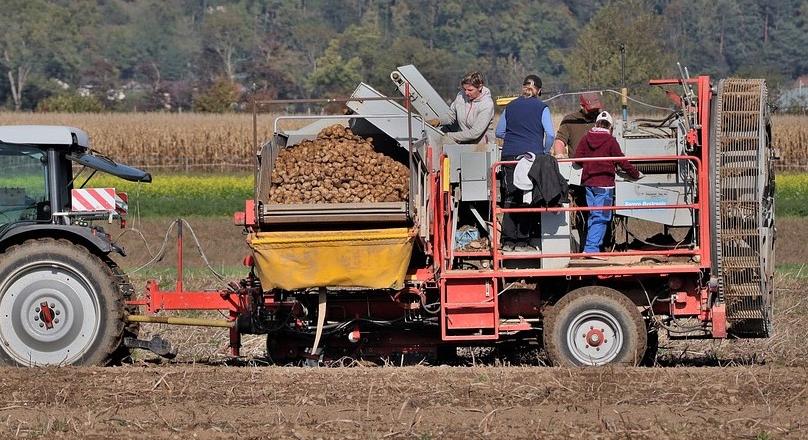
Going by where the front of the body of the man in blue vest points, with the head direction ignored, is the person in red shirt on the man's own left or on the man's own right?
on the man's own right

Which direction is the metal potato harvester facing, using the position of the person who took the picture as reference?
facing to the left of the viewer

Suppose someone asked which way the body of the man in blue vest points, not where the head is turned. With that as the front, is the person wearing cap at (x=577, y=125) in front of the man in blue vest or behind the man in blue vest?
in front

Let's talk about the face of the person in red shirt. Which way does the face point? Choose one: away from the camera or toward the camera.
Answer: away from the camera

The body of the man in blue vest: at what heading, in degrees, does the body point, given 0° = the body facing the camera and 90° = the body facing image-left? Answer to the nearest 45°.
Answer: approximately 180°

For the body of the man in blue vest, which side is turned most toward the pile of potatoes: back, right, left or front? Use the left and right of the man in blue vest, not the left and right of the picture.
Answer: left
